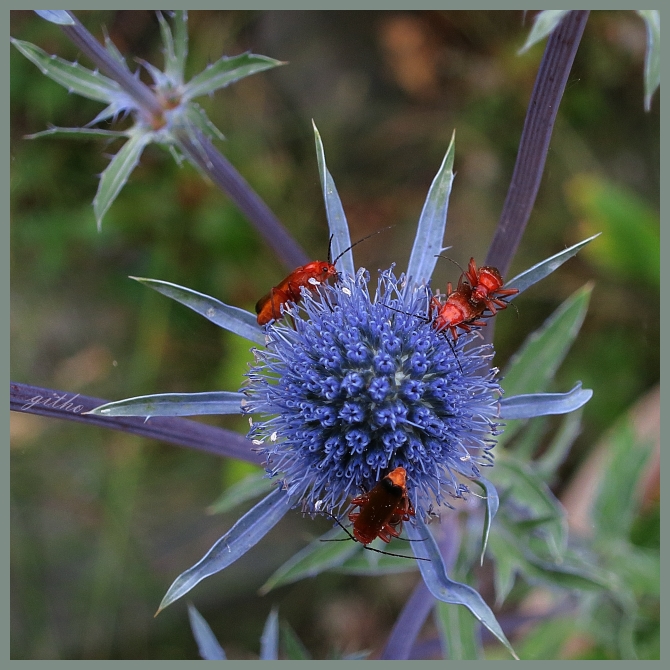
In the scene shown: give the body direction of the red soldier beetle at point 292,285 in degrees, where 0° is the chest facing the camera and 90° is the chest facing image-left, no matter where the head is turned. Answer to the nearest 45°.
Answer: approximately 270°

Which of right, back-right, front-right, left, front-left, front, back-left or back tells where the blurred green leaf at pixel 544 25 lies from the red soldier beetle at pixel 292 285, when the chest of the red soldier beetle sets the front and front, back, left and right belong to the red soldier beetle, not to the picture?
front-left
